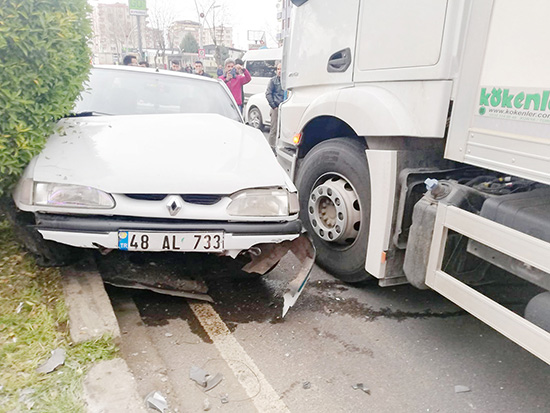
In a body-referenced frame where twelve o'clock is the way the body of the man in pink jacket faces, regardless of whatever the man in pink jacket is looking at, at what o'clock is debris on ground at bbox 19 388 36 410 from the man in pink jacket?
The debris on ground is roughly at 12 o'clock from the man in pink jacket.

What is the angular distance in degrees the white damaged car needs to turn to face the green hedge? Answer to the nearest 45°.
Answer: approximately 90° to its right

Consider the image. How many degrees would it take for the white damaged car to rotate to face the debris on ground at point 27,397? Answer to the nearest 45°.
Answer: approximately 45° to its right

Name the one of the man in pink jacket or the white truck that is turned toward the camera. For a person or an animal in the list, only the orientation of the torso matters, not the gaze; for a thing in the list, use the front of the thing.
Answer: the man in pink jacket

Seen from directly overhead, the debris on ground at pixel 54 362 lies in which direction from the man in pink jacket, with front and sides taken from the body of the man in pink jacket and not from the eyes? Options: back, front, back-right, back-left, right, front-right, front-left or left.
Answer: front

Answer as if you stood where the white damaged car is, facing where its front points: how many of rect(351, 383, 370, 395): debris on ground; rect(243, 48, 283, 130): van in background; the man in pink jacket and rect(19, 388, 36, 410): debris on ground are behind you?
2

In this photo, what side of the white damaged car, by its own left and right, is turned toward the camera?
front

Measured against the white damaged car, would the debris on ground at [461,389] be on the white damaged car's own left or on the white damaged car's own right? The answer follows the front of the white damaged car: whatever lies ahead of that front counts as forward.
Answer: on the white damaged car's own left

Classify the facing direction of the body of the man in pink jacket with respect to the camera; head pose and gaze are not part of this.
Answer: toward the camera

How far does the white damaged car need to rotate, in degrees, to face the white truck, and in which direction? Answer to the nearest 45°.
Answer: approximately 90° to its left

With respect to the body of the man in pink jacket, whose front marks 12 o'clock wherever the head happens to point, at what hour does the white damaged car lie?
The white damaged car is roughly at 12 o'clock from the man in pink jacket.

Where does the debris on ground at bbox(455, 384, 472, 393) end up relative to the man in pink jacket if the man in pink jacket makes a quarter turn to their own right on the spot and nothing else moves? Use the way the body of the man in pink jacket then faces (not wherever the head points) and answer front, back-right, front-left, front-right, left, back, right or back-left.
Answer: left

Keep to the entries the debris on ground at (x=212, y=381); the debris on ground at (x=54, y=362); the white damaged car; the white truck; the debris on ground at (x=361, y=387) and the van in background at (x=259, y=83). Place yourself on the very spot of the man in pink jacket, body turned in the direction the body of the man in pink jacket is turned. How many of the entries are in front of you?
5

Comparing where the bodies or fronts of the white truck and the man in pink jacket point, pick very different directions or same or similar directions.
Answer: very different directions

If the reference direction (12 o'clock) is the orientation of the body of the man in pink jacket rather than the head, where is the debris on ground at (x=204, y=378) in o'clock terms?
The debris on ground is roughly at 12 o'clock from the man in pink jacket.

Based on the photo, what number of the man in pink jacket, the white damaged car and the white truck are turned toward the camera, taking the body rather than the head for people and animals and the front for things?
2
